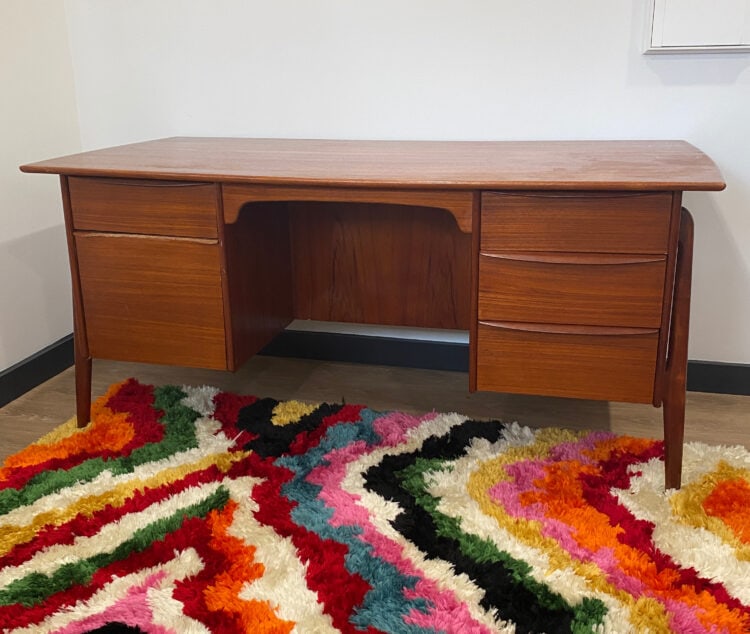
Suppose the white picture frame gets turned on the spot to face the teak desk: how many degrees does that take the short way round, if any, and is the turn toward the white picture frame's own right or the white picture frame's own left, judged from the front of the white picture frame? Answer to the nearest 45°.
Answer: approximately 45° to the white picture frame's own right

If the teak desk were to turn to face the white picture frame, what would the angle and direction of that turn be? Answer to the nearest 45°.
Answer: approximately 135° to its left

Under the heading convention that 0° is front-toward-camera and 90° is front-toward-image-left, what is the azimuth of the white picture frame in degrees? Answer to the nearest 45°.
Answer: approximately 0°

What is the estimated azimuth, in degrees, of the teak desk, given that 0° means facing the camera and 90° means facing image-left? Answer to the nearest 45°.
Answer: approximately 0°

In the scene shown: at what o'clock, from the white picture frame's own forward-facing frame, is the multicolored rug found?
The multicolored rug is roughly at 1 o'clock from the white picture frame.

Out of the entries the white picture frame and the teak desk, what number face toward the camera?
2
